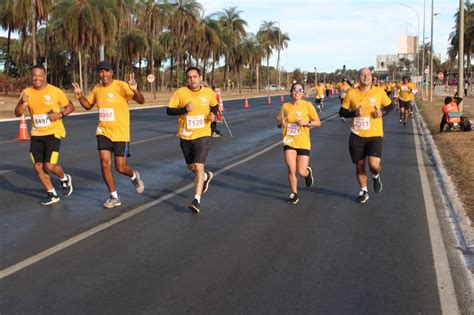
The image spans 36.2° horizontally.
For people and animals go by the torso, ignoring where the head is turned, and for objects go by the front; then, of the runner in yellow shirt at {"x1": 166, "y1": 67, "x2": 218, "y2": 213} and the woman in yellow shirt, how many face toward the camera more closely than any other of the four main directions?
2

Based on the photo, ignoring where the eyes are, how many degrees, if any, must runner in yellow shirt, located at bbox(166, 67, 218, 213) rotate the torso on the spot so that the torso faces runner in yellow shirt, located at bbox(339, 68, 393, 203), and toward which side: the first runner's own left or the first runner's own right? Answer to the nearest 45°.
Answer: approximately 90° to the first runner's own left

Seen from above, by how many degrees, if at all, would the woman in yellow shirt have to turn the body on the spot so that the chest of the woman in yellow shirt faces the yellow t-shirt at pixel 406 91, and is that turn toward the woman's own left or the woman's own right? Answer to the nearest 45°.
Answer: approximately 180°

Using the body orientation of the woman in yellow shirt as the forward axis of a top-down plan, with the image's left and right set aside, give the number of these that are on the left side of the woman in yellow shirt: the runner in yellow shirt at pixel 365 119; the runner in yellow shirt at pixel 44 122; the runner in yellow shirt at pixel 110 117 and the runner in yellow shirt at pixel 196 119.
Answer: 1

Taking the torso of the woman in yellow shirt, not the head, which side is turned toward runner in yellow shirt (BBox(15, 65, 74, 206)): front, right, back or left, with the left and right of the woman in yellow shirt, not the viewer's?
right

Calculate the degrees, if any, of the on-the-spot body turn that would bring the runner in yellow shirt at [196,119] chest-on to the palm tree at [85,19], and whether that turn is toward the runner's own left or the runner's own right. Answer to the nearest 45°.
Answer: approximately 180°

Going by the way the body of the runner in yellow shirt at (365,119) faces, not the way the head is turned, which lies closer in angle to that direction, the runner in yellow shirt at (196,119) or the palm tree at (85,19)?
the runner in yellow shirt

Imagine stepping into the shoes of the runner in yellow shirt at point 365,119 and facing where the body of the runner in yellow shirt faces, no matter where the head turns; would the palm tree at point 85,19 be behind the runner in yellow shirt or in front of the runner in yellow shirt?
behind

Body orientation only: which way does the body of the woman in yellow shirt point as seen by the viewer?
toward the camera

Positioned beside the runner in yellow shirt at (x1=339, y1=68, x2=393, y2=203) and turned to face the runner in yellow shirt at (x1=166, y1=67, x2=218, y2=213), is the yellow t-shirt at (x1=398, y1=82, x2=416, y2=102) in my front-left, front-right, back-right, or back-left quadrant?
back-right

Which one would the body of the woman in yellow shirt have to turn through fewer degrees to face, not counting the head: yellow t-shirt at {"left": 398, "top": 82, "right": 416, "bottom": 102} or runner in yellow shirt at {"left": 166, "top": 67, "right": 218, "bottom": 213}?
the runner in yellow shirt

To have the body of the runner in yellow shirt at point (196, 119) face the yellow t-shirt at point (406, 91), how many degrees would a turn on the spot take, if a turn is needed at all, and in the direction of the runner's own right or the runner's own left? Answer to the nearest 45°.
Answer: approximately 135° to the runner's own left

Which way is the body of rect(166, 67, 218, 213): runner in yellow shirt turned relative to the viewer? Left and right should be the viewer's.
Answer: facing the viewer
